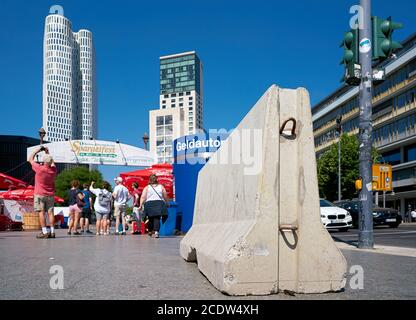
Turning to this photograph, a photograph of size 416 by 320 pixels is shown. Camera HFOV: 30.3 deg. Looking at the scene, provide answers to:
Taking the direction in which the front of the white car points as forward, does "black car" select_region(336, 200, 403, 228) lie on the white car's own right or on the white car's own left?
on the white car's own left

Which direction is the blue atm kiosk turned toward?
toward the camera

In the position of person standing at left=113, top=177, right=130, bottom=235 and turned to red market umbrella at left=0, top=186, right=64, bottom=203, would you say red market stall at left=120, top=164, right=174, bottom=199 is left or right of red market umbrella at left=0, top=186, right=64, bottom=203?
right

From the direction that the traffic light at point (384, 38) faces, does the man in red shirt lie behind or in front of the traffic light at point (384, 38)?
behind

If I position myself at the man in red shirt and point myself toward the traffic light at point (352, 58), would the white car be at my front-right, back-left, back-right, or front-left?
front-left

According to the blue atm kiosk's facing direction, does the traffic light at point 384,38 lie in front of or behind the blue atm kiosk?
in front

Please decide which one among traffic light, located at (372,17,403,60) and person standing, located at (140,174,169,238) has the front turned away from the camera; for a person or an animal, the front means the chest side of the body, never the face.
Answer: the person standing

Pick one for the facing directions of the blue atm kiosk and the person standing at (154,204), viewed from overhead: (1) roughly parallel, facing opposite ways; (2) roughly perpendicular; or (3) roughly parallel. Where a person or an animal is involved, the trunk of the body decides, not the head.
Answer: roughly parallel, facing opposite ways

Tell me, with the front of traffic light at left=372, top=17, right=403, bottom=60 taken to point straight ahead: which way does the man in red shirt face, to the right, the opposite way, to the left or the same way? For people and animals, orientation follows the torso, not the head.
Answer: the opposite way

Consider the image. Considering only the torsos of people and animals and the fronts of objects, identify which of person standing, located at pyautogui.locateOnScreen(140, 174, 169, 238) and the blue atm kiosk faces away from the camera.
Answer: the person standing

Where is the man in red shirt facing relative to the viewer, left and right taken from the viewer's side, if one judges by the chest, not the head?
facing away from the viewer and to the left of the viewer

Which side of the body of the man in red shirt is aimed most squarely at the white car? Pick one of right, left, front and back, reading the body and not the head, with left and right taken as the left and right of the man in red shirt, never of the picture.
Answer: right

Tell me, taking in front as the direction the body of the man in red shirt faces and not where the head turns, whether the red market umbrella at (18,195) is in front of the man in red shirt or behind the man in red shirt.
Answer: in front

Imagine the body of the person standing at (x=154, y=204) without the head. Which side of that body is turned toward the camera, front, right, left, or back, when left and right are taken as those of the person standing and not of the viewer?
back
